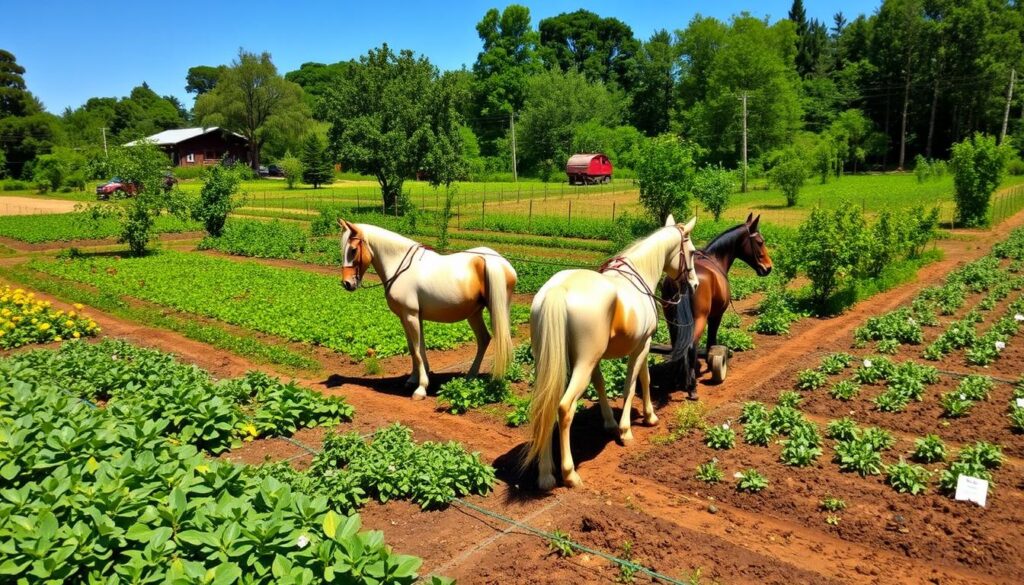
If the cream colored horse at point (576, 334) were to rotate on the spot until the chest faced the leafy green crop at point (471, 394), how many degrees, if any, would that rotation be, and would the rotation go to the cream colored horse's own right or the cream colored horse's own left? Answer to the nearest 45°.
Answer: approximately 90° to the cream colored horse's own left

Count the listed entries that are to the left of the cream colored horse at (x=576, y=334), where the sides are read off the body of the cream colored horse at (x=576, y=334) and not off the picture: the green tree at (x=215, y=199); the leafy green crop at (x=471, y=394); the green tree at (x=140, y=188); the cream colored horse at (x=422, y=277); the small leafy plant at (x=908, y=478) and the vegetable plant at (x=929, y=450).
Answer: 4

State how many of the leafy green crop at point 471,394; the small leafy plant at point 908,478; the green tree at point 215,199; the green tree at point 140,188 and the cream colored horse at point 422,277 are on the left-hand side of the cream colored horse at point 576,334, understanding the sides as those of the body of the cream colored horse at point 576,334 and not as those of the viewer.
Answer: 4

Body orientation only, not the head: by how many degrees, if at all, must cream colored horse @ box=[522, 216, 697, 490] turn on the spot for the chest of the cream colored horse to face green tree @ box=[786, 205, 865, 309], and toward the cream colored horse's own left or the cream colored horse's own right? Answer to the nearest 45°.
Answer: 0° — it already faces it

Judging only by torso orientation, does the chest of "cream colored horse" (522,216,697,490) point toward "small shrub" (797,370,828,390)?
yes

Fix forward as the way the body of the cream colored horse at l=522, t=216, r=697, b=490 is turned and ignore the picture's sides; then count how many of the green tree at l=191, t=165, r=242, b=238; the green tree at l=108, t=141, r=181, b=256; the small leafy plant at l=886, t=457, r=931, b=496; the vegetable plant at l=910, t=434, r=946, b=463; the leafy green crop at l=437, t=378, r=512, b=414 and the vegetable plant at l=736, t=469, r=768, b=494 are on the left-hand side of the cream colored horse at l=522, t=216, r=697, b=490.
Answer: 3

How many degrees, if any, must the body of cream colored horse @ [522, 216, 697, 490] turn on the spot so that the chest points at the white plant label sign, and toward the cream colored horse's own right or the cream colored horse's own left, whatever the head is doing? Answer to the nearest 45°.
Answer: approximately 45° to the cream colored horse's own right

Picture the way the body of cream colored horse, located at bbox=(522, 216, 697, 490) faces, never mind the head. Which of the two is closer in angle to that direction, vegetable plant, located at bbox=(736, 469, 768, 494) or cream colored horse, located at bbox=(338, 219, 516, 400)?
the vegetable plant

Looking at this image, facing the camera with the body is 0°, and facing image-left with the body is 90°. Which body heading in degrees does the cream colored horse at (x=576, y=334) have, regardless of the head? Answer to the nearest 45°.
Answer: approximately 225°

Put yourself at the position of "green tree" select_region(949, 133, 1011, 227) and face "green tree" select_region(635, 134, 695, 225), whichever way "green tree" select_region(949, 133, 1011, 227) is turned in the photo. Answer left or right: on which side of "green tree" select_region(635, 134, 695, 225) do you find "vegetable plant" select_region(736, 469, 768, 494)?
left
